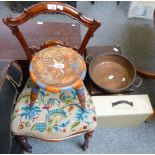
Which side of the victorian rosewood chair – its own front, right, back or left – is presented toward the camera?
front
